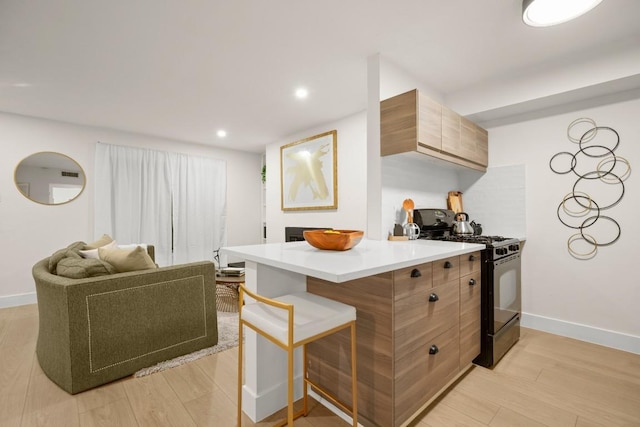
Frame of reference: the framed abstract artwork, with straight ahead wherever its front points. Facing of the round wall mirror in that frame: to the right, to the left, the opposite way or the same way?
to the left

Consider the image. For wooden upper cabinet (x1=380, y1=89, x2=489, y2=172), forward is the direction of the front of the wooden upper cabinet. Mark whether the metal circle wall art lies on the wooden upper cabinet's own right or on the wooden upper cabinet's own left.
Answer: on the wooden upper cabinet's own left

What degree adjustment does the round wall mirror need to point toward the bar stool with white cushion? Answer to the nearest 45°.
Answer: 0° — it already faces it

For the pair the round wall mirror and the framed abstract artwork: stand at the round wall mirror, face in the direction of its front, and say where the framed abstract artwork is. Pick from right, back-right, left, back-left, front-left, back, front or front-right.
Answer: front-left

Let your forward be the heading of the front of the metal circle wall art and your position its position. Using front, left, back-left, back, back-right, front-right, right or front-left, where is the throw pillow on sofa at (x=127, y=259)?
front-right

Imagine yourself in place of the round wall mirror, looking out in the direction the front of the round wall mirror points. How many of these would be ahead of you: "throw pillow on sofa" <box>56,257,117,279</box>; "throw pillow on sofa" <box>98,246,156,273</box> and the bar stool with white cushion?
3

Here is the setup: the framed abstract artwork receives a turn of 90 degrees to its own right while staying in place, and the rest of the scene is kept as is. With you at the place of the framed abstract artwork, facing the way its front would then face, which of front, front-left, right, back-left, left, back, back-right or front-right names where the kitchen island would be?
back-left

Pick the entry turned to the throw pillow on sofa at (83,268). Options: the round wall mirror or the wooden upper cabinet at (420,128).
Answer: the round wall mirror
